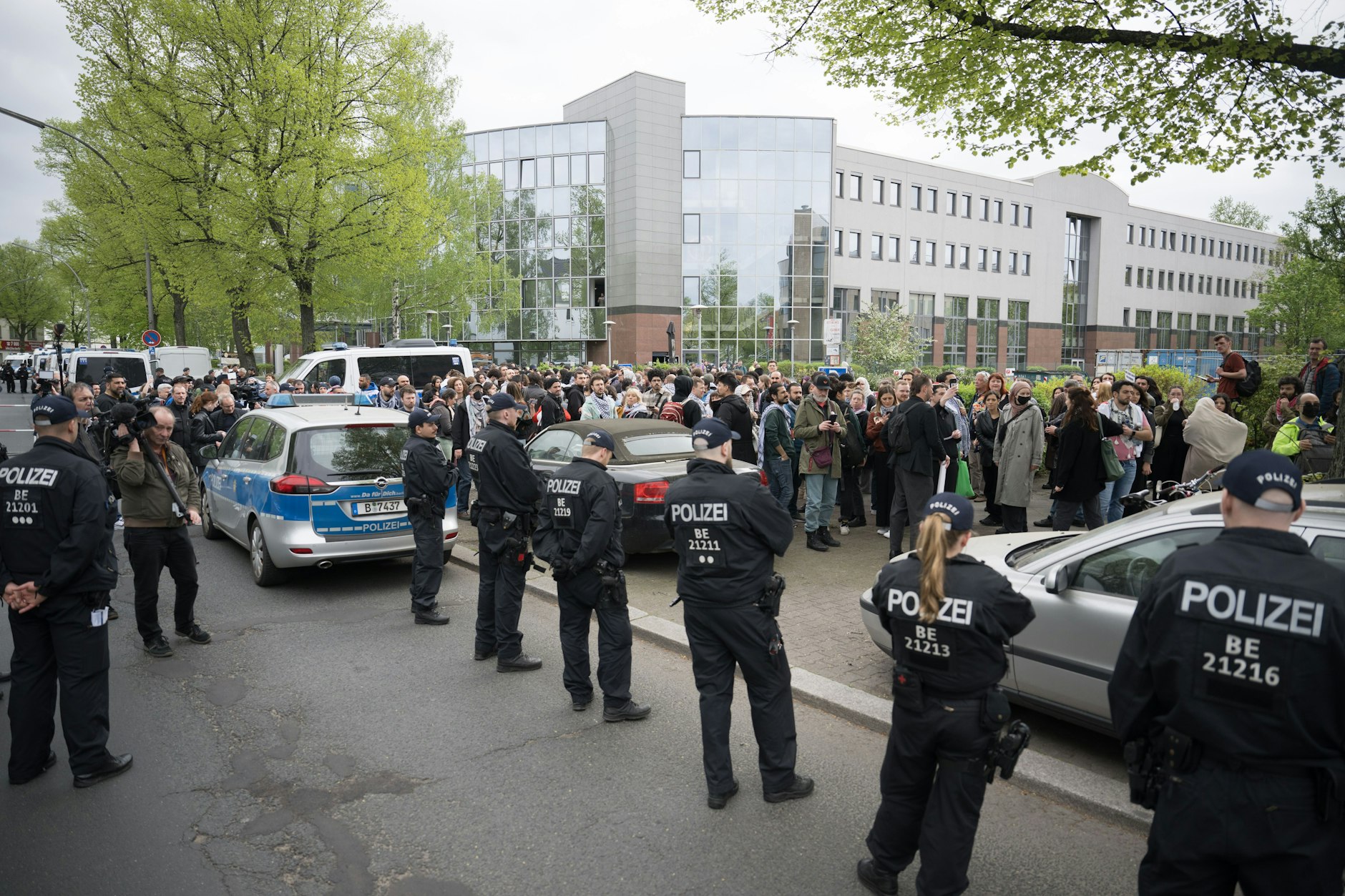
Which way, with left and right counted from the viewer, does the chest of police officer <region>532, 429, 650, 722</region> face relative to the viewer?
facing away from the viewer and to the right of the viewer

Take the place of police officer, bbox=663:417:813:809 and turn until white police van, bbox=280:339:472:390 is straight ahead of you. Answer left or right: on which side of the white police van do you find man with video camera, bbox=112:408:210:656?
left

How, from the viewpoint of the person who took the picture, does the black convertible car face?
facing away from the viewer and to the left of the viewer

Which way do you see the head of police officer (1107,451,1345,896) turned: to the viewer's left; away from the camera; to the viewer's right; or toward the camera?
away from the camera

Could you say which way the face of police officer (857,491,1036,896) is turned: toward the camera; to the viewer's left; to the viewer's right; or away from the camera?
away from the camera

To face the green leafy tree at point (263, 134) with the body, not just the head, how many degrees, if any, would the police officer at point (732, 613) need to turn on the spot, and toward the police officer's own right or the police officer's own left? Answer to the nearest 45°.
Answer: approximately 90° to the police officer's own left

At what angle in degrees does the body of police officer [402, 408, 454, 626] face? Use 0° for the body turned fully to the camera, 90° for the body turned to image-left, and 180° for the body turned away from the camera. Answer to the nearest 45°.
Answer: approximately 270°

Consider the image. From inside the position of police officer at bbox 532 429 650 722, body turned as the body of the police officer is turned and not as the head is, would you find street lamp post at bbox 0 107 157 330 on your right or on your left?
on your left

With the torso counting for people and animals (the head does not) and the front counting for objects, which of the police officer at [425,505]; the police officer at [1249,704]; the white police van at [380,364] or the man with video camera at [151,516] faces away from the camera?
the police officer at [1249,704]

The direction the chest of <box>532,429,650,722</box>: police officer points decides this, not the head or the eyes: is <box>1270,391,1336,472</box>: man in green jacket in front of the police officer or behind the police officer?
in front

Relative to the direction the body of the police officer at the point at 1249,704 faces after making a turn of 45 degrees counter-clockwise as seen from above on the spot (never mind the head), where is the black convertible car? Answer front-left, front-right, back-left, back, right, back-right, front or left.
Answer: front

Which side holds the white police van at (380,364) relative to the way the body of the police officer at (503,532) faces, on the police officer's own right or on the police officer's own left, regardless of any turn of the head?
on the police officer's own left

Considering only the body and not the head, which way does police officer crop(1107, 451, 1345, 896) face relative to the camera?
away from the camera

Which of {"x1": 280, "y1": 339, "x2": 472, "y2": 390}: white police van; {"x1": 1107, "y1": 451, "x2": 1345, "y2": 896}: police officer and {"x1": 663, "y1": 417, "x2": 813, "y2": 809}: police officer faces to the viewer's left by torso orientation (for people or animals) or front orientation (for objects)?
the white police van

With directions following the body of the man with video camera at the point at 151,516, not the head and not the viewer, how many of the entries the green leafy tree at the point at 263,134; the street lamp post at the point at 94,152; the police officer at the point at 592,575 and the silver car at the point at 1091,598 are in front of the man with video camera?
2

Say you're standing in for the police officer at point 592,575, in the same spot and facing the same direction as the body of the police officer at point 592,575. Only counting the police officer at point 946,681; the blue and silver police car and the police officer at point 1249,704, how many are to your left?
1

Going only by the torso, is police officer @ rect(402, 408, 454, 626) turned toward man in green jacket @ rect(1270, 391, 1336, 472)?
yes

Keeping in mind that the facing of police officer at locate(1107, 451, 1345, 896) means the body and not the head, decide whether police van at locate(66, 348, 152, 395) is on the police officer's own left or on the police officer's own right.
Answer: on the police officer's own left

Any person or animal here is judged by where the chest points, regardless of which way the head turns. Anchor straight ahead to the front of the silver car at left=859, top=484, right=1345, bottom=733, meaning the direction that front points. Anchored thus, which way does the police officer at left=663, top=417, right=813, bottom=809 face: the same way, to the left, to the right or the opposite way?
to the right
